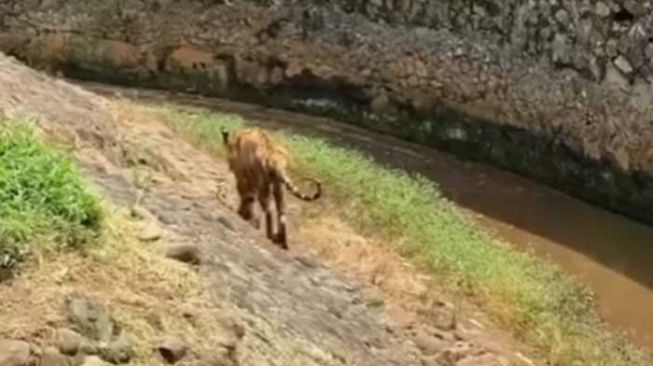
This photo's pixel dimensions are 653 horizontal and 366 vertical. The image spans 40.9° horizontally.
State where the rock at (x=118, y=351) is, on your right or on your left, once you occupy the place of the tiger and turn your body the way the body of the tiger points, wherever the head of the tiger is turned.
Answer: on your left

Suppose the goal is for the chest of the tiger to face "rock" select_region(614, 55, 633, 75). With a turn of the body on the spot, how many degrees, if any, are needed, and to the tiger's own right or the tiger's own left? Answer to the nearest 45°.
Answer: approximately 90° to the tiger's own right

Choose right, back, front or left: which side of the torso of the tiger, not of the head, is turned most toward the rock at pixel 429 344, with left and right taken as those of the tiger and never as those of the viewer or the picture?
back

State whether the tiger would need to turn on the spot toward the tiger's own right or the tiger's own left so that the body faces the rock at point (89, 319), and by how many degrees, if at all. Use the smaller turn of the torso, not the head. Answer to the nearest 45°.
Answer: approximately 135° to the tiger's own left

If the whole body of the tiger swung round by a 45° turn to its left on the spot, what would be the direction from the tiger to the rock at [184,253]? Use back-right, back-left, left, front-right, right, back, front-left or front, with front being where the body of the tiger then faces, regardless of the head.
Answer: left

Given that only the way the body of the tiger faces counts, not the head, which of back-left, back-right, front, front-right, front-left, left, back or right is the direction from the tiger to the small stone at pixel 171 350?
back-left

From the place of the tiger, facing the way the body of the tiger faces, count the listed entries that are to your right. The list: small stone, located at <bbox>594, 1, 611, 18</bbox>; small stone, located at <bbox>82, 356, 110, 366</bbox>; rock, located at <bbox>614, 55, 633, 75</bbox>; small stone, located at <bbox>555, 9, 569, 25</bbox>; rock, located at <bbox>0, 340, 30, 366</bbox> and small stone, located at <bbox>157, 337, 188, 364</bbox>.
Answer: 3

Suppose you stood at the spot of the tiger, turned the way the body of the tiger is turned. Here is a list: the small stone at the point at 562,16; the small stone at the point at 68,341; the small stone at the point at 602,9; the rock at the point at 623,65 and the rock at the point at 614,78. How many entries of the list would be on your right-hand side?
4

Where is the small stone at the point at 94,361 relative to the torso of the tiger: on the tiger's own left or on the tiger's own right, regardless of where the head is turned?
on the tiger's own left

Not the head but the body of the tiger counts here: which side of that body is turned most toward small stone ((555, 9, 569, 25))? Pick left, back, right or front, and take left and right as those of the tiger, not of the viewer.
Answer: right

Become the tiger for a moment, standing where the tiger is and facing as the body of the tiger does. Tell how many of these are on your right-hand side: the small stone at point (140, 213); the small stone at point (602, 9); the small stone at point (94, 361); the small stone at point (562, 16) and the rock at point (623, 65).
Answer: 3

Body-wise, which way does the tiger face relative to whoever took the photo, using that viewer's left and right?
facing away from the viewer and to the left of the viewer
